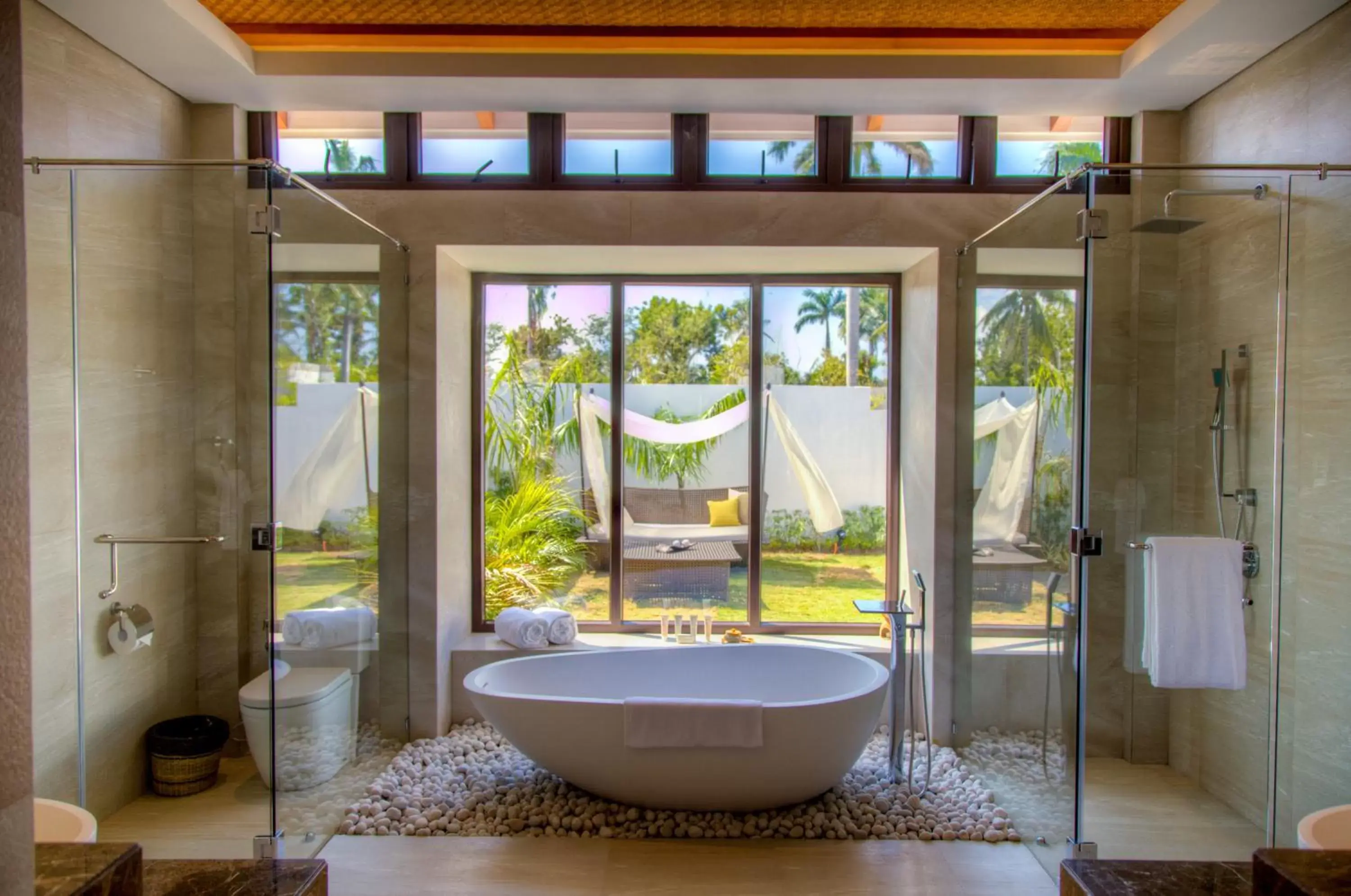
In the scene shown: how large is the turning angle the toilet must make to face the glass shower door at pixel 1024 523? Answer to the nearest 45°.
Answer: approximately 135° to its left

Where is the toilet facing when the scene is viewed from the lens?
facing the viewer and to the left of the viewer

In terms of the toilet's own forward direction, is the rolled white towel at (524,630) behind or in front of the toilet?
behind

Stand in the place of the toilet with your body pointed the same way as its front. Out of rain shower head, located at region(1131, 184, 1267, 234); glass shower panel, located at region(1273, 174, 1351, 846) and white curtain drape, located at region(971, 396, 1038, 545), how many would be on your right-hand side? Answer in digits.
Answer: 0

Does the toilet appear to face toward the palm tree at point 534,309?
no

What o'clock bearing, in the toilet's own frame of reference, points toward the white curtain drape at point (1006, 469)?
The white curtain drape is roughly at 8 o'clock from the toilet.

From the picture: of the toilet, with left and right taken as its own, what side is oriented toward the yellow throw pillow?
back

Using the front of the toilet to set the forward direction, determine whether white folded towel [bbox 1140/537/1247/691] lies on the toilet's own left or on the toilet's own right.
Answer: on the toilet's own left

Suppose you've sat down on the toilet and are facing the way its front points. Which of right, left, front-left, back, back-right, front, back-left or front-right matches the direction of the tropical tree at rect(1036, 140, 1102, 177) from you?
back-left

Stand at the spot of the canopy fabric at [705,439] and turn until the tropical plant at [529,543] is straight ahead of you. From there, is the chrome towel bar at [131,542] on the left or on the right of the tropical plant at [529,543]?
left

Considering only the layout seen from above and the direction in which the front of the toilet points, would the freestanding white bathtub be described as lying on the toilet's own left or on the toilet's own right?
on the toilet's own left

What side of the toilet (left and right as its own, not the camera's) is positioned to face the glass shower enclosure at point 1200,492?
left

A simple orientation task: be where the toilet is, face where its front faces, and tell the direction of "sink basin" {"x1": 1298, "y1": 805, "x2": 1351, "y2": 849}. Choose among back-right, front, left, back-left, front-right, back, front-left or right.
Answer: left
